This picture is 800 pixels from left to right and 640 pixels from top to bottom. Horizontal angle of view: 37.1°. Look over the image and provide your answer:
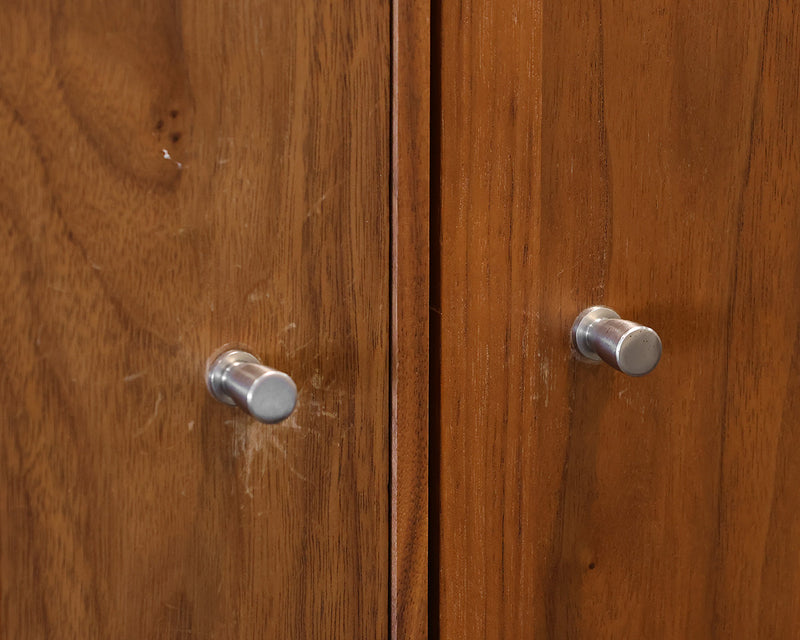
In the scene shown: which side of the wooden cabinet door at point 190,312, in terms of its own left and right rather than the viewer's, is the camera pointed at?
front

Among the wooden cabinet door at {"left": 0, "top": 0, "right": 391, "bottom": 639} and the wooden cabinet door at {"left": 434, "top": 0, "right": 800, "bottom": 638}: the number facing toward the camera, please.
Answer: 2
